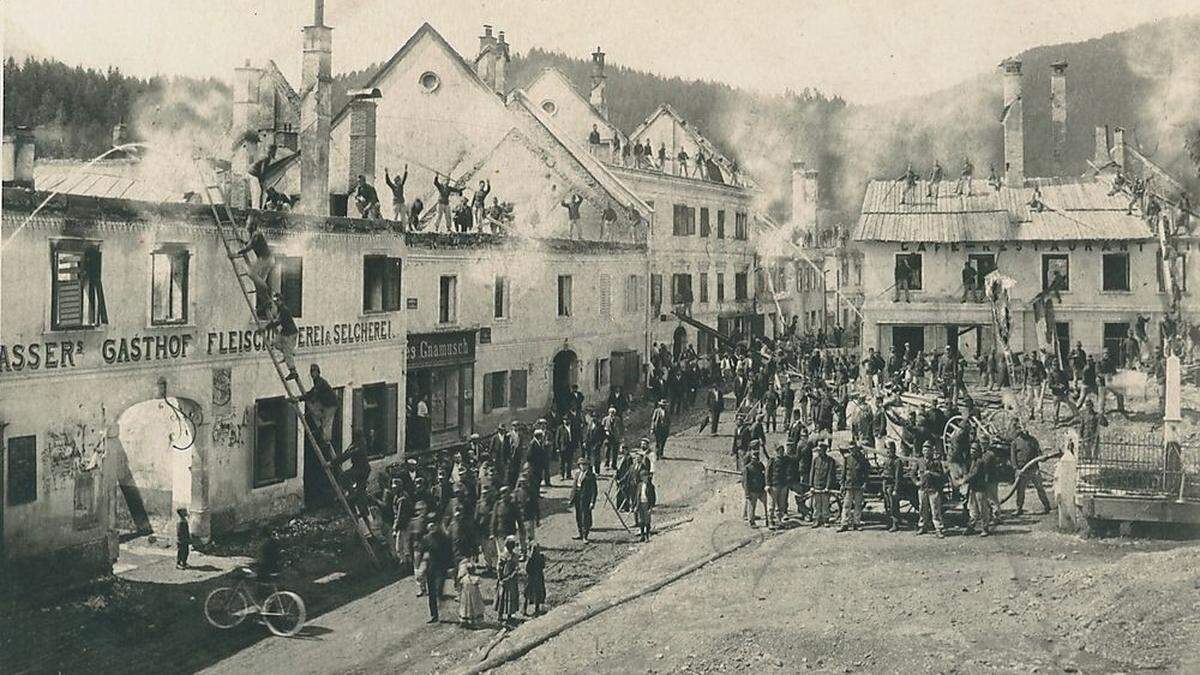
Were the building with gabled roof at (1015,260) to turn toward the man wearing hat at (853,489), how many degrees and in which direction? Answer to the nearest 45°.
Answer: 0° — it already faces them

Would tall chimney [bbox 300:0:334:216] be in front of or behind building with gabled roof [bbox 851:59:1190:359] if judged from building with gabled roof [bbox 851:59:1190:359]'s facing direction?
in front

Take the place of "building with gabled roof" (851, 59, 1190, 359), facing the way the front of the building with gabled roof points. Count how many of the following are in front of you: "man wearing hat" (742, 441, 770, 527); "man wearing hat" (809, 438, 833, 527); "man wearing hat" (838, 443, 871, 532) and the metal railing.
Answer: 4

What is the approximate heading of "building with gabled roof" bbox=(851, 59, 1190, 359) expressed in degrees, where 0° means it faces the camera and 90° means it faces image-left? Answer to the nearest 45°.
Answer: approximately 0°

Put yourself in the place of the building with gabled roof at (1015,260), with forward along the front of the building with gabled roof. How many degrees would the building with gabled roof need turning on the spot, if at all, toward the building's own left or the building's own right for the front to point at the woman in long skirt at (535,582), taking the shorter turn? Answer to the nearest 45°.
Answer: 0° — it already faces them

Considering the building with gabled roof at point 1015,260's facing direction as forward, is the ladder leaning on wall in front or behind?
in front

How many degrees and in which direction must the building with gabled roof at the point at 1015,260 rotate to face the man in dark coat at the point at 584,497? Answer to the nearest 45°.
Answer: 0° — it already faces them

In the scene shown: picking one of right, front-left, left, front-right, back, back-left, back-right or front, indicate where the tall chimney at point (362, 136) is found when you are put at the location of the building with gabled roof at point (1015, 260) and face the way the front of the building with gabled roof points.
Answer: front-right
